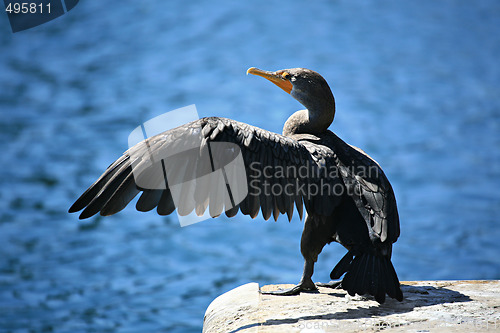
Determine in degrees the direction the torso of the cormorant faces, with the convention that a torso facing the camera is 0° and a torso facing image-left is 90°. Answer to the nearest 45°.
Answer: approximately 135°
